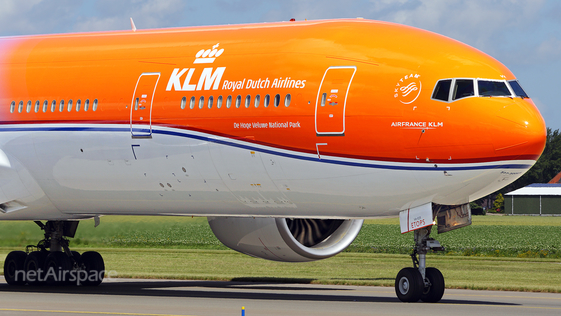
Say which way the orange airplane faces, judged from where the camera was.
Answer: facing the viewer and to the right of the viewer
